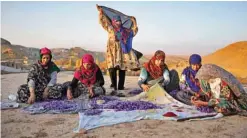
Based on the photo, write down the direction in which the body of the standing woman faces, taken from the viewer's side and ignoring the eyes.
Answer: toward the camera

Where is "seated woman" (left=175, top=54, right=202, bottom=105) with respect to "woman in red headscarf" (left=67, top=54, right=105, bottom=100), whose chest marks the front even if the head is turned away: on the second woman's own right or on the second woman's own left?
on the second woman's own left

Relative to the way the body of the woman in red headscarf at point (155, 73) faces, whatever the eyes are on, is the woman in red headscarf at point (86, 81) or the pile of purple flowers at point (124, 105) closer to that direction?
the pile of purple flowers

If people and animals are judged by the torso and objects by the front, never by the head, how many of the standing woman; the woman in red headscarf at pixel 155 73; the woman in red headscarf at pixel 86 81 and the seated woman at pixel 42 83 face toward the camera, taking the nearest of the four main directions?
4

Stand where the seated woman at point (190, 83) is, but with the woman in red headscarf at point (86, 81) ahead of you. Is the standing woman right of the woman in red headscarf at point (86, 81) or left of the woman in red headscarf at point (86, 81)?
right

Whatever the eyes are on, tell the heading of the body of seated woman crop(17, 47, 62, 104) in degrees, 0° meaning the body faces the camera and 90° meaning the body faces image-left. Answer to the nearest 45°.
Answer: approximately 0°

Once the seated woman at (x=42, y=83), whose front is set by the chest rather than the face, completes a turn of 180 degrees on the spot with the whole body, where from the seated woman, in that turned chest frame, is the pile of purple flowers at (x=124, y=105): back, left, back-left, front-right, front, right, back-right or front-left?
back-right

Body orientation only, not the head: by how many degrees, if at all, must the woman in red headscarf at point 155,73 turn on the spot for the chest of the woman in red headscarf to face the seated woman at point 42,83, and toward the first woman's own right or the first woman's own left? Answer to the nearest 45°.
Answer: approximately 90° to the first woman's own right

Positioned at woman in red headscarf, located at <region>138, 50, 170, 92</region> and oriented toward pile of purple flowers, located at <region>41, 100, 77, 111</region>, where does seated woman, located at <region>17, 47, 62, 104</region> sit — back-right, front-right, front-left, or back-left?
front-right

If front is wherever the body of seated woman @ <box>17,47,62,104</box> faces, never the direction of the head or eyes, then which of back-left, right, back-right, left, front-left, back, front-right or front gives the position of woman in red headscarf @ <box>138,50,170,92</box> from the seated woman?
left

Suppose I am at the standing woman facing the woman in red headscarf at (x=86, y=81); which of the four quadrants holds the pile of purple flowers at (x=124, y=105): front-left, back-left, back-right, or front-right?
front-left

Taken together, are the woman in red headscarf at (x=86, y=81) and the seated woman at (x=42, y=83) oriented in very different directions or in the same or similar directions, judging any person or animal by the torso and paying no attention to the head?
same or similar directions

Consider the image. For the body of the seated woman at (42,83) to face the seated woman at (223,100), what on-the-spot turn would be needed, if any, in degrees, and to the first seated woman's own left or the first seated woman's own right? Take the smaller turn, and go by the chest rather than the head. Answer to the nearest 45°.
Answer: approximately 45° to the first seated woman's own left

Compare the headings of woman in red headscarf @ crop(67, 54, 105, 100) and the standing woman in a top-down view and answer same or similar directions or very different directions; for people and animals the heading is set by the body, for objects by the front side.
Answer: same or similar directions

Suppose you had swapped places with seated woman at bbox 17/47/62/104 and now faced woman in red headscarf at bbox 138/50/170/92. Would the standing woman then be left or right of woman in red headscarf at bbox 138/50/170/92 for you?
left

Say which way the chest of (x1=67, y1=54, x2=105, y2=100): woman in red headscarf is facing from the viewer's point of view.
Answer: toward the camera

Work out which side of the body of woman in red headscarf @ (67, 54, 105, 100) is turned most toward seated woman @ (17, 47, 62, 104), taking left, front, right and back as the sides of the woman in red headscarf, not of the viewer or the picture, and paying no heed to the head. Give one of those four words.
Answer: right

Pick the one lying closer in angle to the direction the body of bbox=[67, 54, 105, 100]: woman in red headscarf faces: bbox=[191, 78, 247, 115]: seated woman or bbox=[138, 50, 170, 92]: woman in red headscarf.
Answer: the seated woman

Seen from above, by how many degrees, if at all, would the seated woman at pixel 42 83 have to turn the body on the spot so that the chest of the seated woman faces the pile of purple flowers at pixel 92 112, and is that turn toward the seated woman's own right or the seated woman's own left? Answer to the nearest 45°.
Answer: approximately 45° to the seated woman's own left

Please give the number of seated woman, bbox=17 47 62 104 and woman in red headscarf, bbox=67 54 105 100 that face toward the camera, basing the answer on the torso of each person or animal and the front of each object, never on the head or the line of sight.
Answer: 2
